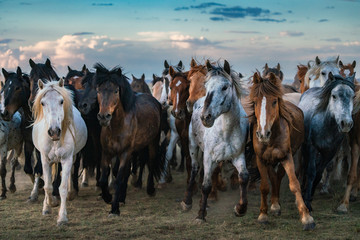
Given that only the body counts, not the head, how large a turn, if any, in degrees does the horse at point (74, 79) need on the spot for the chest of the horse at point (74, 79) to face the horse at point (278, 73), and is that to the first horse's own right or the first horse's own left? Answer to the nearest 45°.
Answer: approximately 90° to the first horse's own left

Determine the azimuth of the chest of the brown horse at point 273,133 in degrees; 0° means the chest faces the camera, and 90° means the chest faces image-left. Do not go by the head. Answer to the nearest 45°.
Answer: approximately 0°

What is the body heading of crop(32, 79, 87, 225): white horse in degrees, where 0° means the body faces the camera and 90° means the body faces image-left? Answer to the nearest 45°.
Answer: approximately 0°

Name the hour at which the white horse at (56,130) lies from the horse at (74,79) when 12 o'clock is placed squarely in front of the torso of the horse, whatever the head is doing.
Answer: The white horse is roughly at 12 o'clock from the horse.

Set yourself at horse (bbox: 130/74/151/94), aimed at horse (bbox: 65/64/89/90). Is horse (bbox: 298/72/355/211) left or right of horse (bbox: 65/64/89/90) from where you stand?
left

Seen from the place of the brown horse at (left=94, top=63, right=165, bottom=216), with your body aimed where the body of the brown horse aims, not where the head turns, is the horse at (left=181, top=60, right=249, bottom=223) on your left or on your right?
on your left

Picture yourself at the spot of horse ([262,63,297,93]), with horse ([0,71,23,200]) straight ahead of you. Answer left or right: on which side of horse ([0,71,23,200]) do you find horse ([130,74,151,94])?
right

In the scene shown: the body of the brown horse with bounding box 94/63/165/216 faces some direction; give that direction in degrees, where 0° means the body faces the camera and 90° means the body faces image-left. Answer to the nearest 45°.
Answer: approximately 45°

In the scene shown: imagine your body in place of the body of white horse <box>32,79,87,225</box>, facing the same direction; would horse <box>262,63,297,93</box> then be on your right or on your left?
on your left

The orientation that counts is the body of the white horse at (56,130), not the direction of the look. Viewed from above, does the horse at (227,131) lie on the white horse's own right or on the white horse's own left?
on the white horse's own left

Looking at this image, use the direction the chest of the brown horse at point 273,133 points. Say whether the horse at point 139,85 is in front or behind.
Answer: behind
